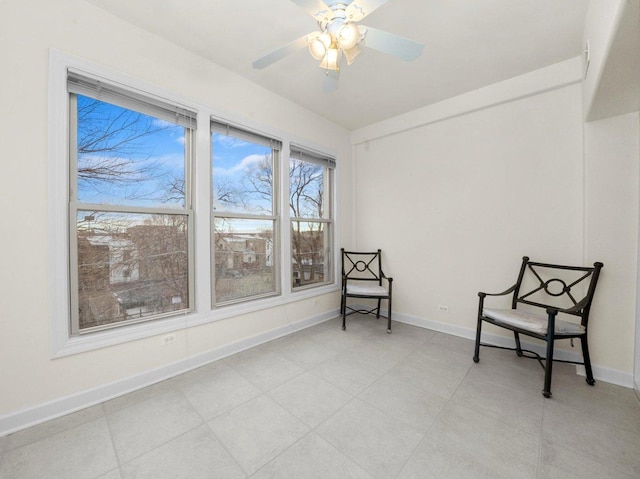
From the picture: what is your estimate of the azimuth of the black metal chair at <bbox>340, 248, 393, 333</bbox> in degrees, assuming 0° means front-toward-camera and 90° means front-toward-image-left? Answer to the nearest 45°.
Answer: approximately 0°

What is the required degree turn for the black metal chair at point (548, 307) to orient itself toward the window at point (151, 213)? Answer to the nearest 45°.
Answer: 0° — it already faces it

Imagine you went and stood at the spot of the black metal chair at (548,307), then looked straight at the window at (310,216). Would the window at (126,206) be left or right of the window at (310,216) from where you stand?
left

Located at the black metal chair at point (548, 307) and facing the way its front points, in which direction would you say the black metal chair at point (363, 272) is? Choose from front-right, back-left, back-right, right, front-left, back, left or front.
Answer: front-right

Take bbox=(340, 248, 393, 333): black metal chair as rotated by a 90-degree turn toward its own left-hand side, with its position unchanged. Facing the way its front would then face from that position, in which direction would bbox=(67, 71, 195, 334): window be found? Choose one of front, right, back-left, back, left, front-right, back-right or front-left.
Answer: back-right

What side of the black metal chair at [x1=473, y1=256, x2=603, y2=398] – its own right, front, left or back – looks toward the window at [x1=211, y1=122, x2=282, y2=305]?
front

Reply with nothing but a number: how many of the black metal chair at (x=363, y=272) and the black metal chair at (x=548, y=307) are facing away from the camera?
0

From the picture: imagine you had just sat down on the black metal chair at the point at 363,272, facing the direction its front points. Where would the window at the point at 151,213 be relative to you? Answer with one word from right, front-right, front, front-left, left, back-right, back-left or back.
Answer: front-right

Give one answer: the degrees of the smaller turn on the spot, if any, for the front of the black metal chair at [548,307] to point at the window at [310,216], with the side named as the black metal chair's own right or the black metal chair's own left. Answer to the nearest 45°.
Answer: approximately 45° to the black metal chair's own right

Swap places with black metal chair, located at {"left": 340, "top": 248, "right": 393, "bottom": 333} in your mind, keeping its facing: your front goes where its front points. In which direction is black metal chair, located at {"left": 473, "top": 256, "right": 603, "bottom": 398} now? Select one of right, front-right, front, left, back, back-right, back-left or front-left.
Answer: front-left
